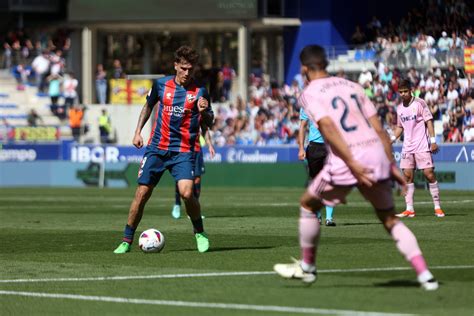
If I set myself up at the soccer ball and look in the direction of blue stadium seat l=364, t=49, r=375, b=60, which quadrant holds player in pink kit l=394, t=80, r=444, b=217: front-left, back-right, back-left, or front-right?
front-right

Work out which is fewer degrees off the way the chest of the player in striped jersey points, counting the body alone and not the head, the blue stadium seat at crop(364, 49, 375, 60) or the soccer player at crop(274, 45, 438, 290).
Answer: the soccer player

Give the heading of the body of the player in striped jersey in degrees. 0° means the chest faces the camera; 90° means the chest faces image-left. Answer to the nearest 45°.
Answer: approximately 0°

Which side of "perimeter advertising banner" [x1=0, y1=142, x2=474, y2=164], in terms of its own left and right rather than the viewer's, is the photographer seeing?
front

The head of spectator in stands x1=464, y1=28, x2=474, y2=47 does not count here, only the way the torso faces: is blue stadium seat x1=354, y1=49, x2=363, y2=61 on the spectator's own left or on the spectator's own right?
on the spectator's own right

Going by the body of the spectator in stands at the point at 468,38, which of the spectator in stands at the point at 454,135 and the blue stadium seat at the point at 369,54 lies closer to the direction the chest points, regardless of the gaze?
the spectator in stands

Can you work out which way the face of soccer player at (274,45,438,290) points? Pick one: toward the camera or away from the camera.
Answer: away from the camera

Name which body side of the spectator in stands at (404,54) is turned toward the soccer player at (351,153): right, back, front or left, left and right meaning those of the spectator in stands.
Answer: front

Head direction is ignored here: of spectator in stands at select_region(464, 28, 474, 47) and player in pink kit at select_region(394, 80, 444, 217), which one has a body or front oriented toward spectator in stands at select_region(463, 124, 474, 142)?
spectator in stands at select_region(464, 28, 474, 47)

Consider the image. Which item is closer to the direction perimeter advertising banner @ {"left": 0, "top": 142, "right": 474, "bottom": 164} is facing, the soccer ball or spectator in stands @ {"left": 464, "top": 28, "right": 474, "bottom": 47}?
the soccer ball

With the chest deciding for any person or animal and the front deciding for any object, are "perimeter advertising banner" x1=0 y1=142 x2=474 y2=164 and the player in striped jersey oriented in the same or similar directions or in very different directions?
same or similar directions

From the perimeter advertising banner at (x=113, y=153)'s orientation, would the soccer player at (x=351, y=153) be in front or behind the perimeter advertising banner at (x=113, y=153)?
in front

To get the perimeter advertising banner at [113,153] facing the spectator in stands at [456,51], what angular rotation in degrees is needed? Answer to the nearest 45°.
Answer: approximately 90° to its left

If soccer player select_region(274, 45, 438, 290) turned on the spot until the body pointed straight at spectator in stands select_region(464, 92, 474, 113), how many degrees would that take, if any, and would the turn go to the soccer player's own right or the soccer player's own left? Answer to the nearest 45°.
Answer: approximately 45° to the soccer player's own right

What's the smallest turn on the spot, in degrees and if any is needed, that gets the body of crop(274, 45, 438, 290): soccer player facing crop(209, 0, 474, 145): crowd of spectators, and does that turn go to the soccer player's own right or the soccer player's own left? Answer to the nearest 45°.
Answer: approximately 45° to the soccer player's own right

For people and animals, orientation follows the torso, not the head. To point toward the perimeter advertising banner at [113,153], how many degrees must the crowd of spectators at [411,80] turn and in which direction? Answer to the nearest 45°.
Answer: approximately 90° to their right

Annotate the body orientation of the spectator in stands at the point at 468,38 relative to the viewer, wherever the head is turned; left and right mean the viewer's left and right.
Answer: facing the viewer
